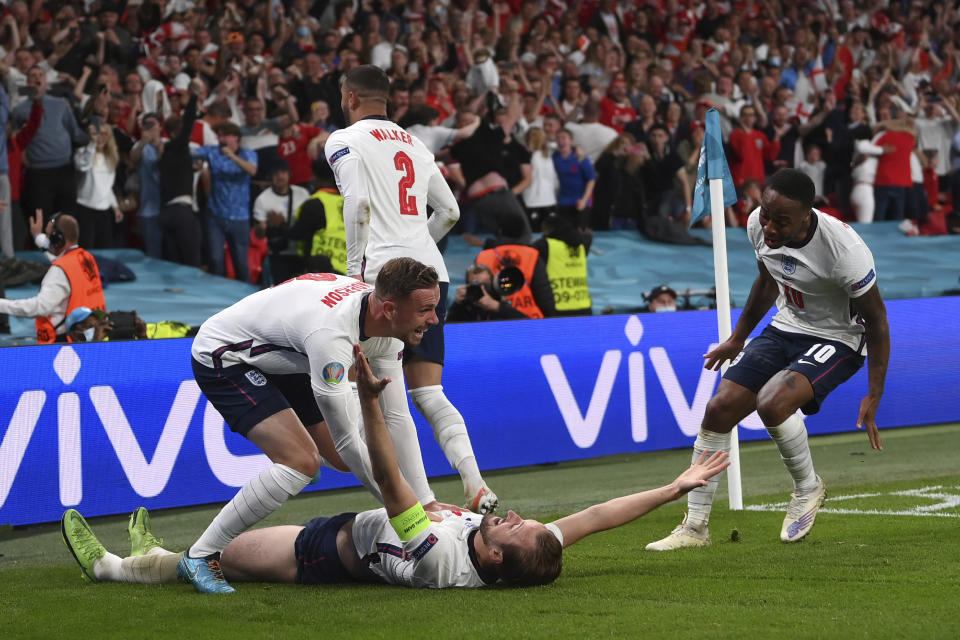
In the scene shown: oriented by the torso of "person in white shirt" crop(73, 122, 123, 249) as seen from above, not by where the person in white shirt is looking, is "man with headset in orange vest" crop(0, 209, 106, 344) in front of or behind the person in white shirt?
in front

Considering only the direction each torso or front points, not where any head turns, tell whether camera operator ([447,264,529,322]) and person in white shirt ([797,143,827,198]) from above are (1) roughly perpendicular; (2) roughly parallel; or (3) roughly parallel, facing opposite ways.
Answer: roughly parallel

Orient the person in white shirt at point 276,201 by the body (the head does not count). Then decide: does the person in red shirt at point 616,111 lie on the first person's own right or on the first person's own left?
on the first person's own left

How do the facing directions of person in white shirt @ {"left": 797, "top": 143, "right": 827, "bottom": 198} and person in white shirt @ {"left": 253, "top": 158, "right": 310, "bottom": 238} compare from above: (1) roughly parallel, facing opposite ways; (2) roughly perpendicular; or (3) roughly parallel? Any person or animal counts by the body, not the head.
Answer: roughly parallel

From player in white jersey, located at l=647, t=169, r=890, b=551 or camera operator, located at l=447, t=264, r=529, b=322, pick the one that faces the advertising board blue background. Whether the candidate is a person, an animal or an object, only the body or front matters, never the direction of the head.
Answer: the camera operator

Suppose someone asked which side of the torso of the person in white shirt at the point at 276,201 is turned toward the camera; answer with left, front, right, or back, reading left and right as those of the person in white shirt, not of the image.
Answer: front

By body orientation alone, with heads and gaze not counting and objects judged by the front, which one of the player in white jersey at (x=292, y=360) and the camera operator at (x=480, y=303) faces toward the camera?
the camera operator

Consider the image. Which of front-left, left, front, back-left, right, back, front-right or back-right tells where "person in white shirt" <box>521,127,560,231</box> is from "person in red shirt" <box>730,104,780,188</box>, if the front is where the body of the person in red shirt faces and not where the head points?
front-right

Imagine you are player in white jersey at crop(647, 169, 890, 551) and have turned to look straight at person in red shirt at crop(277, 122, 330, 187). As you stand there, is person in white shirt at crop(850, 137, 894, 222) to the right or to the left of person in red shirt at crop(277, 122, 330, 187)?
right

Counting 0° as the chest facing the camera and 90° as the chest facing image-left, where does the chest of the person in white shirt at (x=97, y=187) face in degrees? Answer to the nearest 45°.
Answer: approximately 0°

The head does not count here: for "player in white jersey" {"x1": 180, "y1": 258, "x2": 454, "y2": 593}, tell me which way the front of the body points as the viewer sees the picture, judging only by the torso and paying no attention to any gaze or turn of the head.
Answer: to the viewer's right

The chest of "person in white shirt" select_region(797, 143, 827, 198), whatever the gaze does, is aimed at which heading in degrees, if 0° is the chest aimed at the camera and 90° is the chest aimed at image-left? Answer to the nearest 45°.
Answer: approximately 0°

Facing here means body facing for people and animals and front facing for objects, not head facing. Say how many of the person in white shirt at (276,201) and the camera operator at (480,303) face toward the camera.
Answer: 2

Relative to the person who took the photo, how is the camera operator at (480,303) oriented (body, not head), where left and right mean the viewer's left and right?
facing the viewer

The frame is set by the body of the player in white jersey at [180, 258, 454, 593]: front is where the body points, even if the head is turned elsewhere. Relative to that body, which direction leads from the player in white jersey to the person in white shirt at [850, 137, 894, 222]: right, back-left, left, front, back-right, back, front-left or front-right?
front-left

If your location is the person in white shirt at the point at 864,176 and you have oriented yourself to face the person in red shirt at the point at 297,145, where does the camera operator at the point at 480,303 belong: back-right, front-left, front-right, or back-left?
front-left

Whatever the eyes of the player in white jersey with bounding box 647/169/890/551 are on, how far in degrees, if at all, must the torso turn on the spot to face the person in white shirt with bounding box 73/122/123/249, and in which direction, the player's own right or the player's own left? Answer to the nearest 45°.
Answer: approximately 90° to the player's own right

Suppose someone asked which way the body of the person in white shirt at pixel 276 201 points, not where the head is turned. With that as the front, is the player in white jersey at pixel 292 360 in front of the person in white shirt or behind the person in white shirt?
in front
